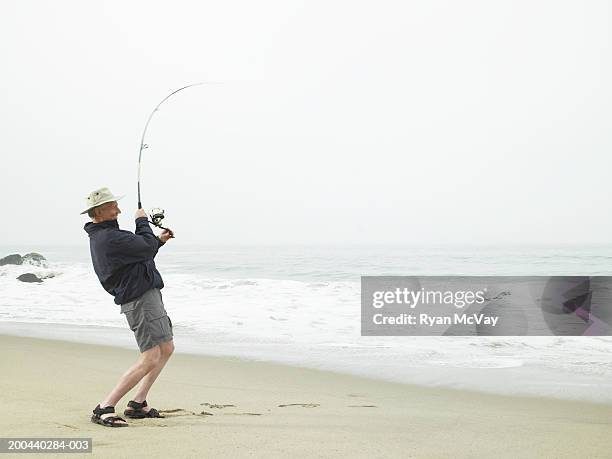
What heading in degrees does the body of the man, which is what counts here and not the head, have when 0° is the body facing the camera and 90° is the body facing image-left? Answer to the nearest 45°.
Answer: approximately 270°

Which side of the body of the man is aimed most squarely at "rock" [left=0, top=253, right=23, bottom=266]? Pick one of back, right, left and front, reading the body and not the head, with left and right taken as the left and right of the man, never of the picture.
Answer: left

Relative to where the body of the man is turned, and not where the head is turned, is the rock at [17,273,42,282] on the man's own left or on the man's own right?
on the man's own left

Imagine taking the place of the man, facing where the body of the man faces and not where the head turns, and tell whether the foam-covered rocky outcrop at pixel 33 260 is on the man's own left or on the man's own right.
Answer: on the man's own left

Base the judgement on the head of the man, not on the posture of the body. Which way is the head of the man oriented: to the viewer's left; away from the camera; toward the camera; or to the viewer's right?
to the viewer's right
